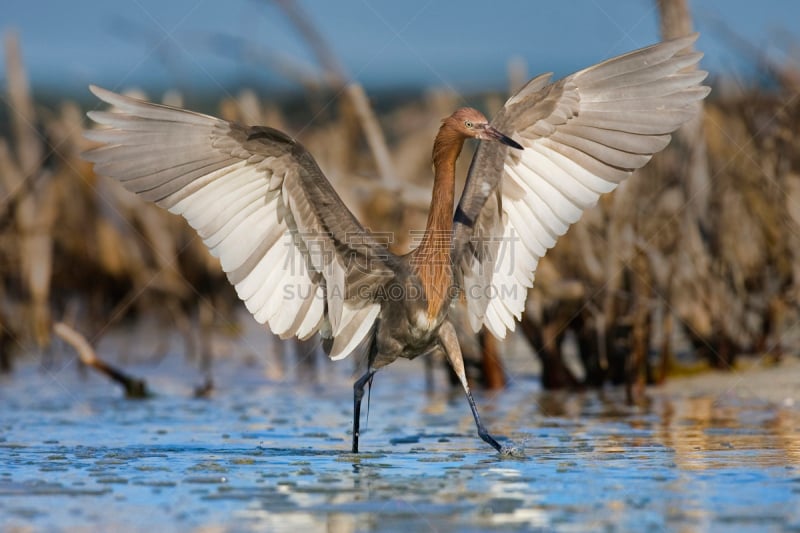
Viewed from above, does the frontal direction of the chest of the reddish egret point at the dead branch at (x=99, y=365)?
no

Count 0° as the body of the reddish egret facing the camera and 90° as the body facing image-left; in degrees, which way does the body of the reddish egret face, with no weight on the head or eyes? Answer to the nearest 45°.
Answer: approximately 315°
